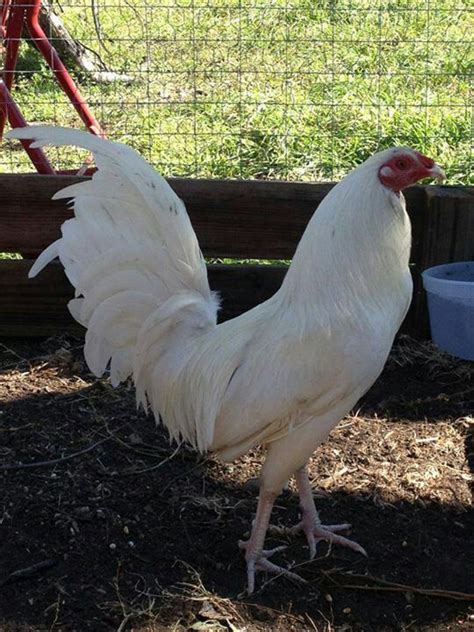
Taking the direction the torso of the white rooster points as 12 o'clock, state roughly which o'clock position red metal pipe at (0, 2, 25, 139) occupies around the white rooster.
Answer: The red metal pipe is roughly at 8 o'clock from the white rooster.

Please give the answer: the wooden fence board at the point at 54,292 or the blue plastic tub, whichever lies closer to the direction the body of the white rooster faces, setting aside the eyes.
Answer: the blue plastic tub

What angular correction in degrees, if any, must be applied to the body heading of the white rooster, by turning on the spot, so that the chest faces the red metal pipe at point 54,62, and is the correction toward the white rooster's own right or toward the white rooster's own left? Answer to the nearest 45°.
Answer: approximately 135° to the white rooster's own left

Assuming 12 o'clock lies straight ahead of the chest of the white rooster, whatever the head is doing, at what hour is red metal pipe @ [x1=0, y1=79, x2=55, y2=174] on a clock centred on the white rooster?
The red metal pipe is roughly at 8 o'clock from the white rooster.

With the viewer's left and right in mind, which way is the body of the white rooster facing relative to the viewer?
facing to the right of the viewer

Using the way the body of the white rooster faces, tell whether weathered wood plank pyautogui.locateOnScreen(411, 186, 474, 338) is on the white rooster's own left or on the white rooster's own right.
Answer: on the white rooster's own left

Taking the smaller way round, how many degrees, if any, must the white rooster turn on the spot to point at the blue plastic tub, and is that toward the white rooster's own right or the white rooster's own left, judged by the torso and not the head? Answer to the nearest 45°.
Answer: approximately 45° to the white rooster's own left
